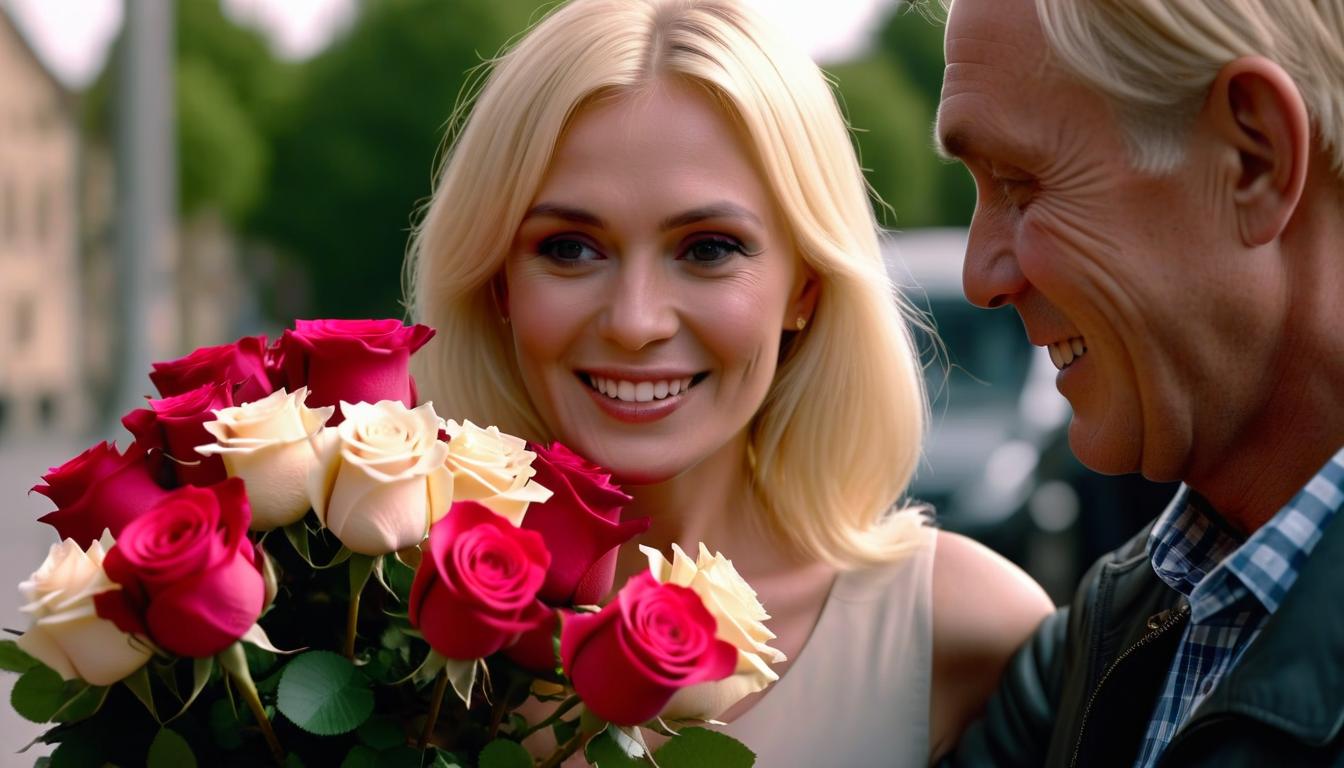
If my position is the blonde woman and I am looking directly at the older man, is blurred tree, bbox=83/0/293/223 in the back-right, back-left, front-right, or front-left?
back-left

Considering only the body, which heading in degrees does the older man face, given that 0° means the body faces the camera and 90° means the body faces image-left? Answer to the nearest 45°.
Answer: approximately 45°

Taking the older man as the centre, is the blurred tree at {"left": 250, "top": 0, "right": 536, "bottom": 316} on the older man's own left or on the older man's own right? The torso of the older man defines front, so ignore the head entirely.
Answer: on the older man's own right

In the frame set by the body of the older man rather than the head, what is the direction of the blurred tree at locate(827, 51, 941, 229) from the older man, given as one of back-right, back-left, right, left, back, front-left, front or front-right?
back-right

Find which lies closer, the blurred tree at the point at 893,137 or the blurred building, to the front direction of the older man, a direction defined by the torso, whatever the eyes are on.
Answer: the blurred building

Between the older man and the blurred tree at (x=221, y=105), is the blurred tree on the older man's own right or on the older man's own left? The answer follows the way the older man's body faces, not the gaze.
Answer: on the older man's own right

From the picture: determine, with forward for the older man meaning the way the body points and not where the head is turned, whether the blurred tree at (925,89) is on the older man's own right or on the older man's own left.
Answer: on the older man's own right

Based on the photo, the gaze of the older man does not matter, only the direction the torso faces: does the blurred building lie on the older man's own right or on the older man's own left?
on the older man's own right
